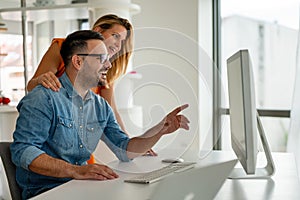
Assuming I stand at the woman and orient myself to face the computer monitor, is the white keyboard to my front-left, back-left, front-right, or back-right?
front-right

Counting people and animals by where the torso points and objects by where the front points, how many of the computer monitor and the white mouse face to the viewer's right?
1

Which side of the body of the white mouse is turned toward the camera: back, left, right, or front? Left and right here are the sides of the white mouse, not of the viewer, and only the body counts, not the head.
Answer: right

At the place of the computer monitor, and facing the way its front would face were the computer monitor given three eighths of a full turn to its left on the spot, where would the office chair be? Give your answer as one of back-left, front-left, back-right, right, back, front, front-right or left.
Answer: back-right

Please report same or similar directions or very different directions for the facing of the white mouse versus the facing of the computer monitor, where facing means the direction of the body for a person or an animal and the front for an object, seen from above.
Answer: very different directions

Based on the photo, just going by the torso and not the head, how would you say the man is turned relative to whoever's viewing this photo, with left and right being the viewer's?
facing the viewer and to the right of the viewer

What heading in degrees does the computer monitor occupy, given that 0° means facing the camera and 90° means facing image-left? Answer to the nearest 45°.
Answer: approximately 90°

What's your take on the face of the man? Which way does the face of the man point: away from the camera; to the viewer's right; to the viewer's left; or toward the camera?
to the viewer's right
